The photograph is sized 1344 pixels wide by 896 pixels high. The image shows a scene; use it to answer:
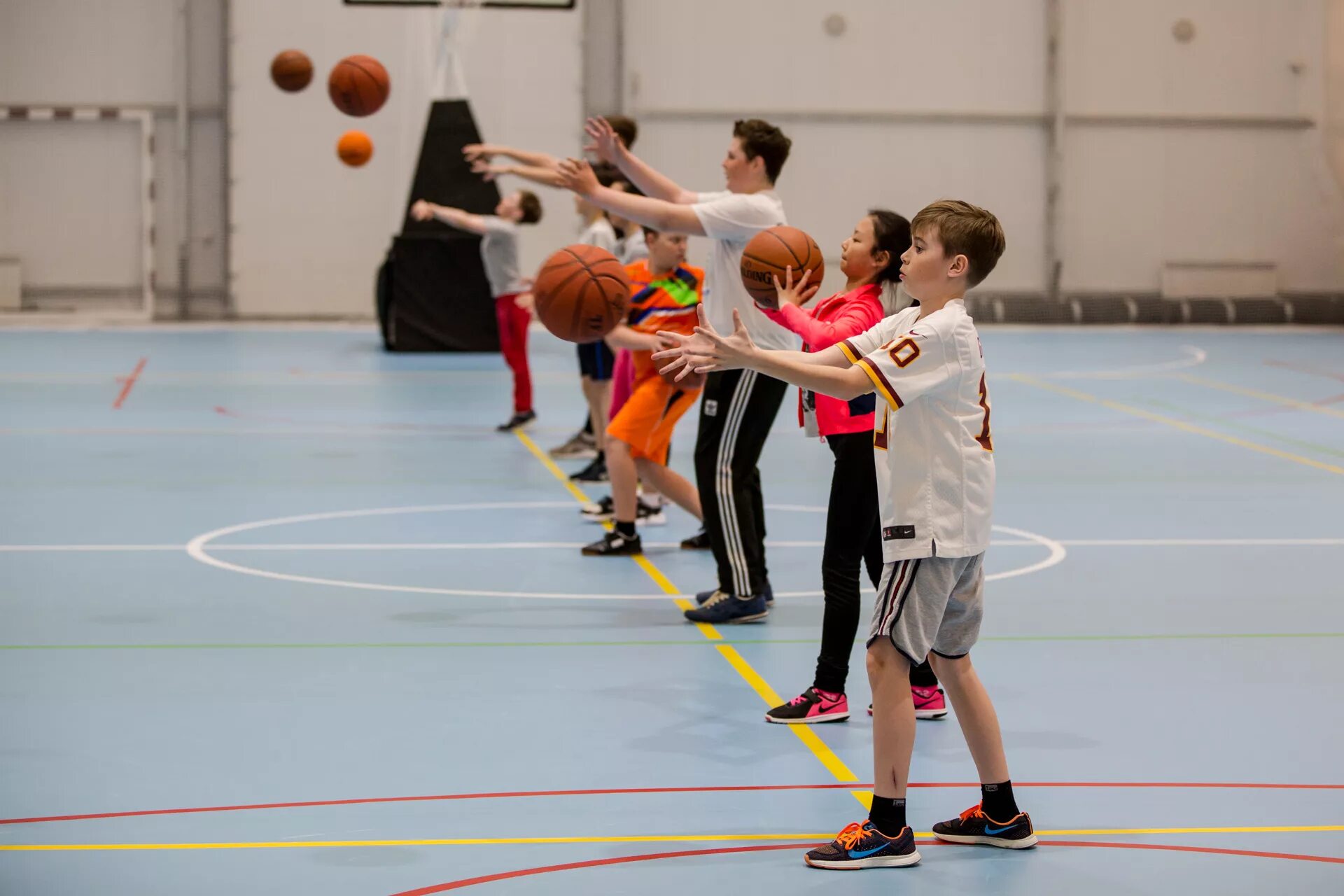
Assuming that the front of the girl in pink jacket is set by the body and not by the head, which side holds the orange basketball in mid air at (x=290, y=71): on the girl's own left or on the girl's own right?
on the girl's own right

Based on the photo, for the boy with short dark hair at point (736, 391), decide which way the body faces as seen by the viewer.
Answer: to the viewer's left

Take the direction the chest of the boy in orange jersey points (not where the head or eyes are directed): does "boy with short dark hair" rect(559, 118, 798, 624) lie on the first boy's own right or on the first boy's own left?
on the first boy's own left

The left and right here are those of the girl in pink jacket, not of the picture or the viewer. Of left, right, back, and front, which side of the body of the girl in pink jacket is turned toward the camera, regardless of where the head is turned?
left

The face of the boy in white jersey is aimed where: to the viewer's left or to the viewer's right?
to the viewer's left

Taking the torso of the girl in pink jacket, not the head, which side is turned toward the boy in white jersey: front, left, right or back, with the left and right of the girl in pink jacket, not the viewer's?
left

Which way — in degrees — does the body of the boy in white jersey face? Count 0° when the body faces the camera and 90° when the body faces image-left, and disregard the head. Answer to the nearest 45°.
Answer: approximately 90°

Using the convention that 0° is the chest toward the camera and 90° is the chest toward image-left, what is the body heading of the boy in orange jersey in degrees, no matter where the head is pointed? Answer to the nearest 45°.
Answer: approximately 45°
